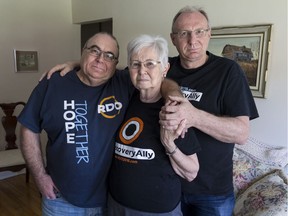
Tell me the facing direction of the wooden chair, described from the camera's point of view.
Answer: facing the viewer and to the right of the viewer

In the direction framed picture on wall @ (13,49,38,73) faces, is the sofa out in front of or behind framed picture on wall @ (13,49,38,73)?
in front

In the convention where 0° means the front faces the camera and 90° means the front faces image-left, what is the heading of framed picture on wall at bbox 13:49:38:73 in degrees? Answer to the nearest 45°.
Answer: approximately 315°

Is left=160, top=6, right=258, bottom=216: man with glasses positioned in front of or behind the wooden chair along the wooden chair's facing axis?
in front

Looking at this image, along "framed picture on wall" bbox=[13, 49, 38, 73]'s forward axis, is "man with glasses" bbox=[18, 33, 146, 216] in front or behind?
in front

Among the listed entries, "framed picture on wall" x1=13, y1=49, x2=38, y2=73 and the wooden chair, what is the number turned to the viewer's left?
0

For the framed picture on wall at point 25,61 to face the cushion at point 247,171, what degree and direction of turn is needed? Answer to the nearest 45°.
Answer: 0° — it already faces it
